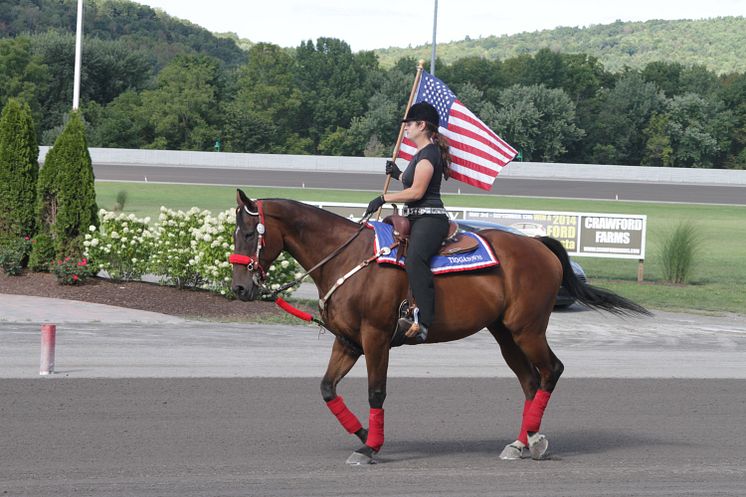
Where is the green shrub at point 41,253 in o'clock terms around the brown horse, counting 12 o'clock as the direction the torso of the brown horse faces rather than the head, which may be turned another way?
The green shrub is roughly at 2 o'clock from the brown horse.

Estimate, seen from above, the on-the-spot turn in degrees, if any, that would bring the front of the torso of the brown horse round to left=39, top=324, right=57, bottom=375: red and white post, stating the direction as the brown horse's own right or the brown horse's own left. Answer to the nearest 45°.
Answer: approximately 45° to the brown horse's own right

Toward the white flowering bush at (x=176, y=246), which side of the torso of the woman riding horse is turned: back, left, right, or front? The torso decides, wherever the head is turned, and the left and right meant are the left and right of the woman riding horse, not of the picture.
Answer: right

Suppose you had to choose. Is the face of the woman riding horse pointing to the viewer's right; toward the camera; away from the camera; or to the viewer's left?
to the viewer's left

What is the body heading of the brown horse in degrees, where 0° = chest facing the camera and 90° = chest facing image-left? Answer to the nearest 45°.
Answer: approximately 90°

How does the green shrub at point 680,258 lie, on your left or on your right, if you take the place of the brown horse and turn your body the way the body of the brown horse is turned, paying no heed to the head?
on your right

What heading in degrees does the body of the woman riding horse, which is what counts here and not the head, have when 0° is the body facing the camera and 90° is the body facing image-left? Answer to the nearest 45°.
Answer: approximately 90°

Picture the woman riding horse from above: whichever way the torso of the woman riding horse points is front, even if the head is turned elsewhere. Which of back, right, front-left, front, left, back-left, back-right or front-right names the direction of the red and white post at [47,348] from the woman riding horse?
front-right

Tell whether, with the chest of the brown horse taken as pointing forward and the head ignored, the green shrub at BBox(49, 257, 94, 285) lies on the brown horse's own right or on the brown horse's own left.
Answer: on the brown horse's own right

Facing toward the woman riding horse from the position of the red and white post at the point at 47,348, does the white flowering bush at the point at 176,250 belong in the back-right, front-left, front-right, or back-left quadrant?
back-left
